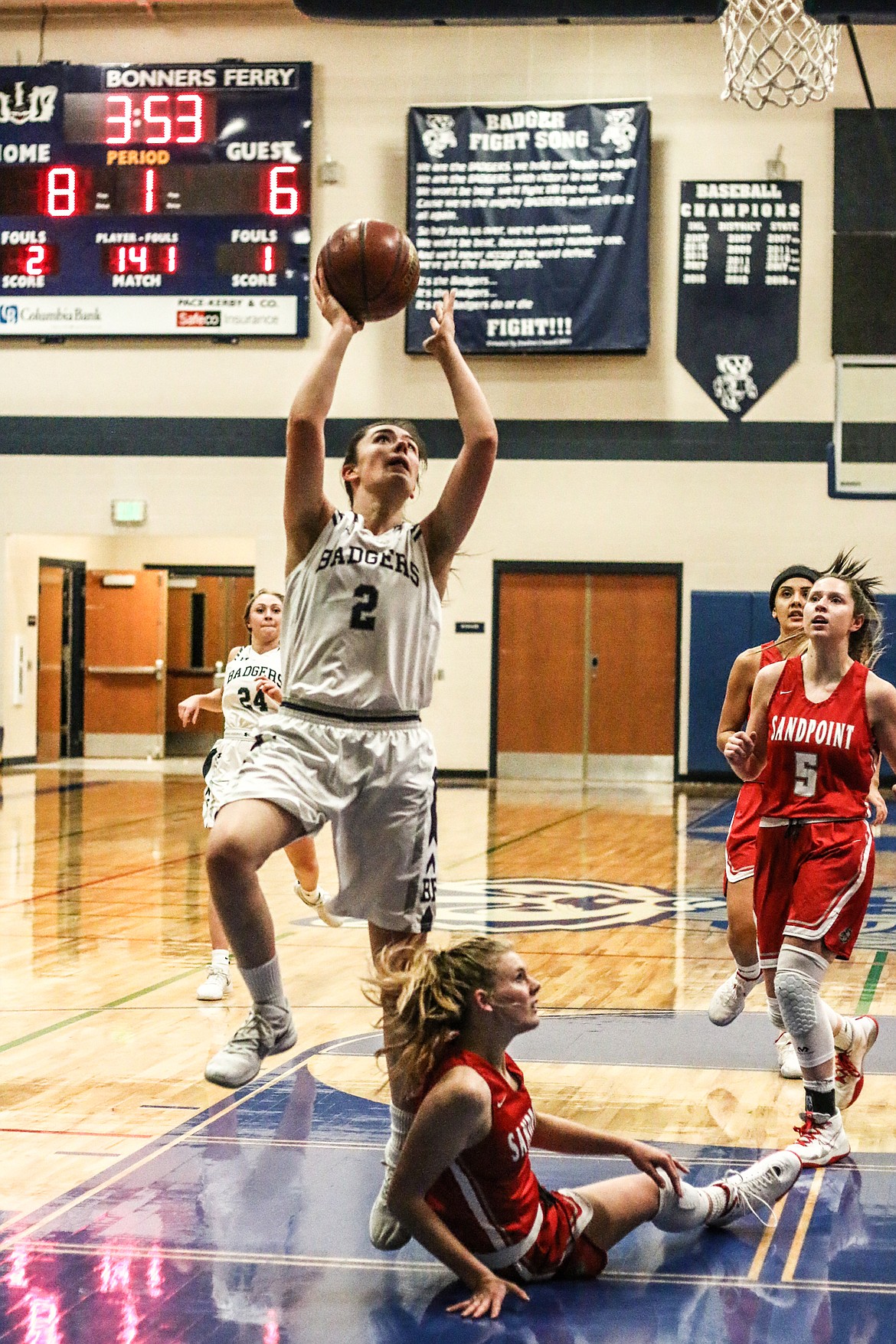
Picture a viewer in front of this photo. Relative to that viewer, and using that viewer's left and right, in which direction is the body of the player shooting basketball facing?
facing the viewer

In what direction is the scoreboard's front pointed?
toward the camera

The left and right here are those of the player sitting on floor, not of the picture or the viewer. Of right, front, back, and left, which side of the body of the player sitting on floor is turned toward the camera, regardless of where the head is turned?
right

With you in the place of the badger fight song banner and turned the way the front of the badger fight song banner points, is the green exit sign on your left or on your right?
on your right

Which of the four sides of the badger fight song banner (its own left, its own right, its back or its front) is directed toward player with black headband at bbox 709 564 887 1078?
front

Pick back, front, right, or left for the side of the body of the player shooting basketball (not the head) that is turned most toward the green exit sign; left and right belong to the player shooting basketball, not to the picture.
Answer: back

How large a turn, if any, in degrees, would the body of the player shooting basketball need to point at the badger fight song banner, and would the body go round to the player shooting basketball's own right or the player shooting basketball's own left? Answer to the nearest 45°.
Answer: approximately 180°

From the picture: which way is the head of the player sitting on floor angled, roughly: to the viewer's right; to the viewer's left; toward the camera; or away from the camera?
to the viewer's right

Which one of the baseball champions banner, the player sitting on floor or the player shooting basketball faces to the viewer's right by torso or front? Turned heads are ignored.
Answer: the player sitting on floor

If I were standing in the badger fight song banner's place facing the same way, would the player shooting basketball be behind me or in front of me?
in front

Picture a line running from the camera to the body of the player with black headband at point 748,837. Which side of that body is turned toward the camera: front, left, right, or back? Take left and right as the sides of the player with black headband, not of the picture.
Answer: front

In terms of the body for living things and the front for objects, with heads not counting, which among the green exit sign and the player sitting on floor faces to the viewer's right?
the player sitting on floor

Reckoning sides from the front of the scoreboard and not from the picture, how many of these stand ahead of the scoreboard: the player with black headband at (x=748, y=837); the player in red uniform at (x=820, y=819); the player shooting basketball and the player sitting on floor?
4

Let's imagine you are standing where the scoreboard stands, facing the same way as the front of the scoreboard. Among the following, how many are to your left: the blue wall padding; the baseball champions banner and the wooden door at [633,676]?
3
